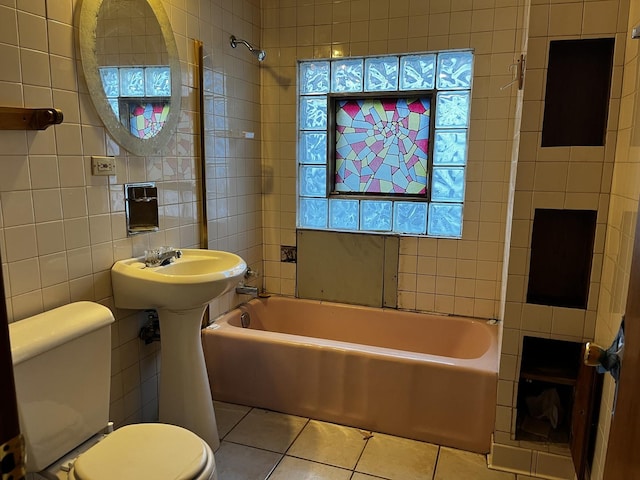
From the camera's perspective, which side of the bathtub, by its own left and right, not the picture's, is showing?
front

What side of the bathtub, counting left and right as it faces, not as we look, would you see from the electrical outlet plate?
right

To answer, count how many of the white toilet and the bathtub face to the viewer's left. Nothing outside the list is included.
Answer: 0

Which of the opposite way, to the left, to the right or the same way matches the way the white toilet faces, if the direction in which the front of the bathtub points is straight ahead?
to the left

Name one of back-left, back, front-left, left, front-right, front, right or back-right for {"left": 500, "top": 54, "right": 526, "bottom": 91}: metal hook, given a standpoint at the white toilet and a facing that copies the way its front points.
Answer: front-left

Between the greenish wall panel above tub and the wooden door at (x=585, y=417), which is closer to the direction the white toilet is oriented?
the wooden door

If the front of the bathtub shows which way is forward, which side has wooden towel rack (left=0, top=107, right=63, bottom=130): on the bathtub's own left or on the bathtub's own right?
on the bathtub's own right

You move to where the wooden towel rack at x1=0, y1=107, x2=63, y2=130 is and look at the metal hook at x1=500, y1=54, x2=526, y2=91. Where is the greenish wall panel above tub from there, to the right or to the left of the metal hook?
left

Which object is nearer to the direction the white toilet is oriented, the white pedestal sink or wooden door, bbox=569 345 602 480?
the wooden door

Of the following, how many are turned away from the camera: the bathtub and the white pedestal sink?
0

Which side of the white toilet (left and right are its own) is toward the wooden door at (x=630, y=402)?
front

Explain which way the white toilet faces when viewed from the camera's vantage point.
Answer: facing the viewer and to the right of the viewer

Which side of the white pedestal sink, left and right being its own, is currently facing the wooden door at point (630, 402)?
front

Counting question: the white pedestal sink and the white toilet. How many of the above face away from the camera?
0

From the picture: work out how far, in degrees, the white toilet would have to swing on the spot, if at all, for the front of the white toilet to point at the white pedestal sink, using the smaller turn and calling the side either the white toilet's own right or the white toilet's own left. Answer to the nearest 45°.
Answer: approximately 90° to the white toilet's own left
